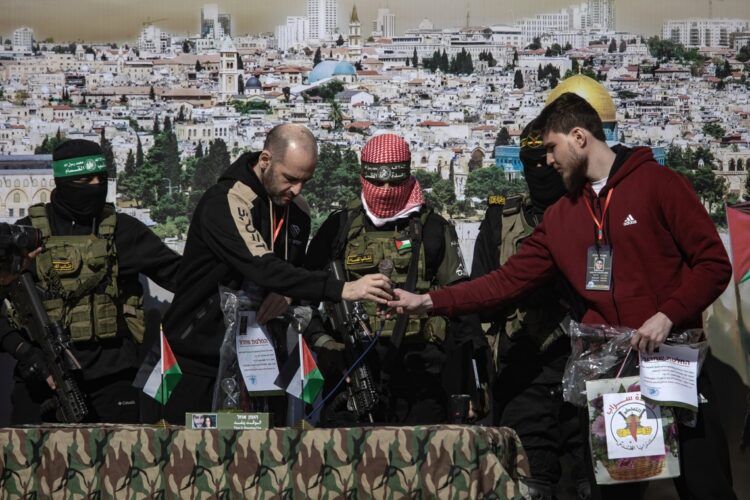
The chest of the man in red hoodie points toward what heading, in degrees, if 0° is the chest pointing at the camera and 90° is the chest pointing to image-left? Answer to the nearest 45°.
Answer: approximately 45°

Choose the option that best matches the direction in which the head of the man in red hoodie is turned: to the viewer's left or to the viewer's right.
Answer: to the viewer's left

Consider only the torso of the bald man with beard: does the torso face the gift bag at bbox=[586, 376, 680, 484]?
yes

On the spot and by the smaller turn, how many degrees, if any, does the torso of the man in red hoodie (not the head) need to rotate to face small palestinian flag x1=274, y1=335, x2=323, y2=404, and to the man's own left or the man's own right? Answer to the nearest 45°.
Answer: approximately 45° to the man's own right

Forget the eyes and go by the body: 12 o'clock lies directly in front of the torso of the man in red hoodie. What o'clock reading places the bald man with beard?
The bald man with beard is roughly at 2 o'clock from the man in red hoodie.

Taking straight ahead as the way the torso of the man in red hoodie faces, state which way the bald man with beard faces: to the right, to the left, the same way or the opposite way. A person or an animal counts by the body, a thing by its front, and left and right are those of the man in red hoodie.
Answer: to the left

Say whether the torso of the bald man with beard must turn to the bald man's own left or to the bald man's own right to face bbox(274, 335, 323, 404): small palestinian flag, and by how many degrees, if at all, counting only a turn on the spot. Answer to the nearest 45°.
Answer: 0° — they already face it

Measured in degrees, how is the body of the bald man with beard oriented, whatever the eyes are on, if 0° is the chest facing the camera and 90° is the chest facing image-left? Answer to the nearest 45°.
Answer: approximately 315°
